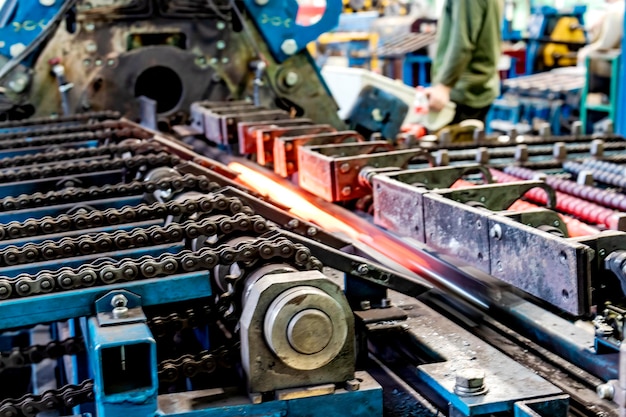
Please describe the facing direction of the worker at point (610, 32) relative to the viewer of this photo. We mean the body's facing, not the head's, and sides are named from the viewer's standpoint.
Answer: facing to the left of the viewer

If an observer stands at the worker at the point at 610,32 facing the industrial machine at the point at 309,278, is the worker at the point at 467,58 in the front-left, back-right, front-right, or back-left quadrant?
front-right
